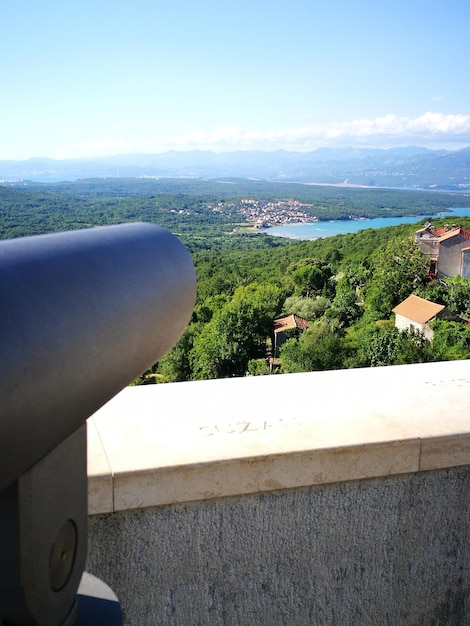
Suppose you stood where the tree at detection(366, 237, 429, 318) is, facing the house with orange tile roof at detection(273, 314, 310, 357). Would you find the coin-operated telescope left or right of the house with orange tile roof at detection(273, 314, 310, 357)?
left

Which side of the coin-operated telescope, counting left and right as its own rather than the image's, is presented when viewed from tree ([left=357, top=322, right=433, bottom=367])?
front

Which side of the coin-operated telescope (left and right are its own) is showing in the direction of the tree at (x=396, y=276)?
front

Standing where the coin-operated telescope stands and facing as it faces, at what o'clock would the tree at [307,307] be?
The tree is roughly at 11 o'clock from the coin-operated telescope.

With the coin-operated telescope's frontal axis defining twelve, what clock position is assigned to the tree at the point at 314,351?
The tree is roughly at 11 o'clock from the coin-operated telescope.

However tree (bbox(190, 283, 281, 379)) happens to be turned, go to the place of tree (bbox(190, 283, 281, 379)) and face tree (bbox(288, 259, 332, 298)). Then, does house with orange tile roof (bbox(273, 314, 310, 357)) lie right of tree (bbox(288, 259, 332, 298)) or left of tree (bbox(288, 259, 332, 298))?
right

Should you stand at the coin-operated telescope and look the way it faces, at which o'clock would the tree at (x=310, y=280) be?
The tree is roughly at 11 o'clock from the coin-operated telescope.

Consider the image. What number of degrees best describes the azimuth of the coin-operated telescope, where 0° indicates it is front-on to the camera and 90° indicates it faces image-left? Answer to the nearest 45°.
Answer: approximately 225°

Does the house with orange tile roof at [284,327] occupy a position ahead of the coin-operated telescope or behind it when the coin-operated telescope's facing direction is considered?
ahead

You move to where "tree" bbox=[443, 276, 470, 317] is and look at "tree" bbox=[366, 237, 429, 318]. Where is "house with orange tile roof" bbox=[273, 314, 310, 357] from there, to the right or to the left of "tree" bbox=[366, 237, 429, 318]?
left
